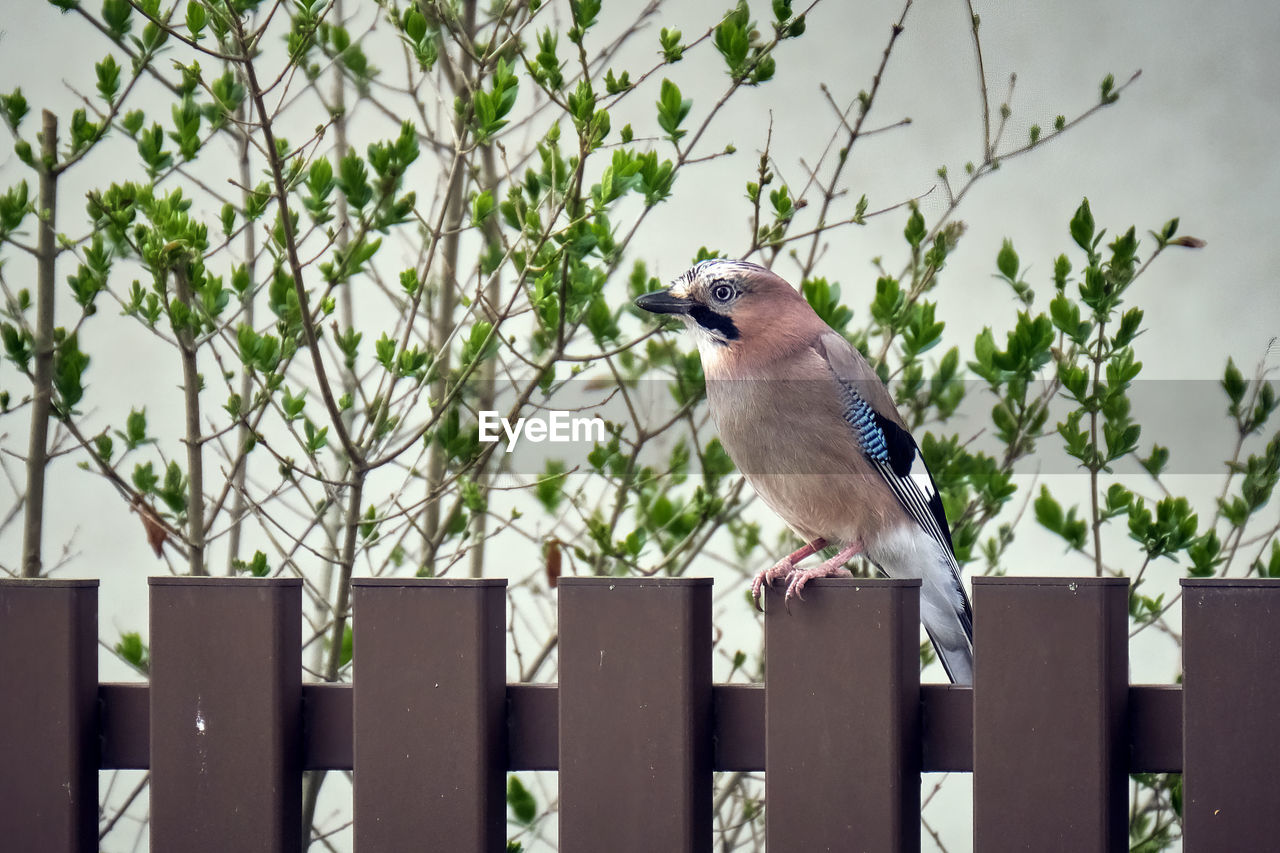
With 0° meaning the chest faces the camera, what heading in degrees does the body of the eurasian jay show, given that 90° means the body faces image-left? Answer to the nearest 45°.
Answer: approximately 45°

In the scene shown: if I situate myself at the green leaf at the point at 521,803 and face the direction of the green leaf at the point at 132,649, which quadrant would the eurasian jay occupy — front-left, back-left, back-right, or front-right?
back-left
